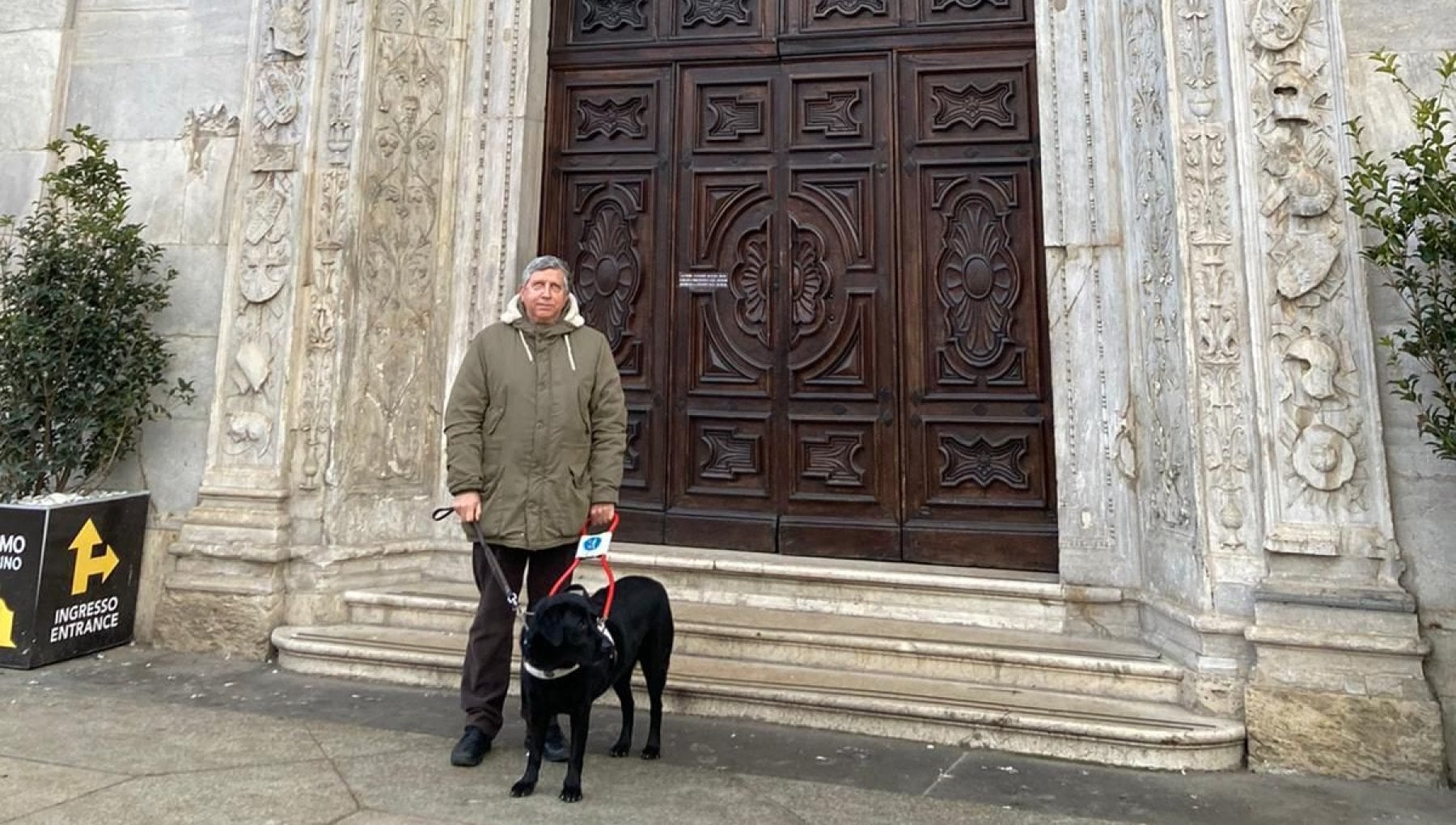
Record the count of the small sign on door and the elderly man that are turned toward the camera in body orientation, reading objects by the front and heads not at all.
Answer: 2

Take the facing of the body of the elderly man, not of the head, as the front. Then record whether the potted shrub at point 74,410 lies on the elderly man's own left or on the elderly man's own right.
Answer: on the elderly man's own right

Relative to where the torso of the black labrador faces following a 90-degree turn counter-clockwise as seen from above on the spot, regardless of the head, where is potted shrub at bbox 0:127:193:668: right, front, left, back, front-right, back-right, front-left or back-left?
back

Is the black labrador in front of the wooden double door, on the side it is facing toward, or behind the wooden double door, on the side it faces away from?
in front

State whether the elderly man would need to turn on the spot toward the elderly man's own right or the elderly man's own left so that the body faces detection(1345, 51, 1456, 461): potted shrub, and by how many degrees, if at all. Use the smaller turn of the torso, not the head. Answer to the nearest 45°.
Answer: approximately 90° to the elderly man's own left

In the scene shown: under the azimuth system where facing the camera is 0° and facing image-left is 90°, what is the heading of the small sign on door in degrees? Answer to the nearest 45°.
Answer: approximately 0°

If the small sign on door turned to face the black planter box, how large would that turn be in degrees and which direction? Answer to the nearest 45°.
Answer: approximately 90° to its right

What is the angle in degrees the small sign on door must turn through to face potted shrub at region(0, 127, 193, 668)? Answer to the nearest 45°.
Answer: approximately 90° to its right
